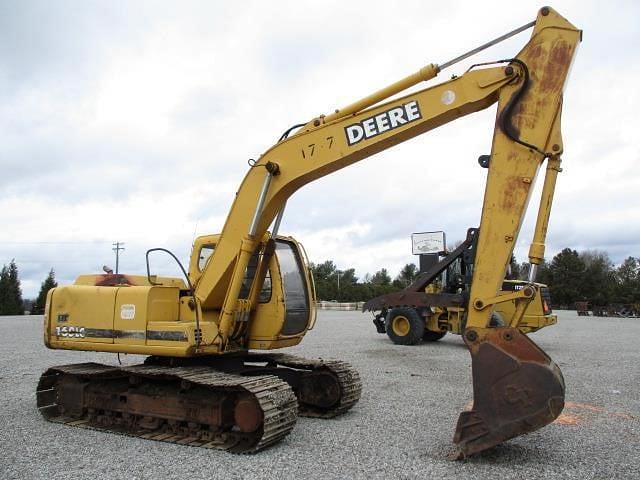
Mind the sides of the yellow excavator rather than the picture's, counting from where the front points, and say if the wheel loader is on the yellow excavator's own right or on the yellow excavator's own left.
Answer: on the yellow excavator's own left

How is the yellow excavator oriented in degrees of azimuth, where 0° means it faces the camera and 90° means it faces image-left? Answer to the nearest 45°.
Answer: approximately 315°
